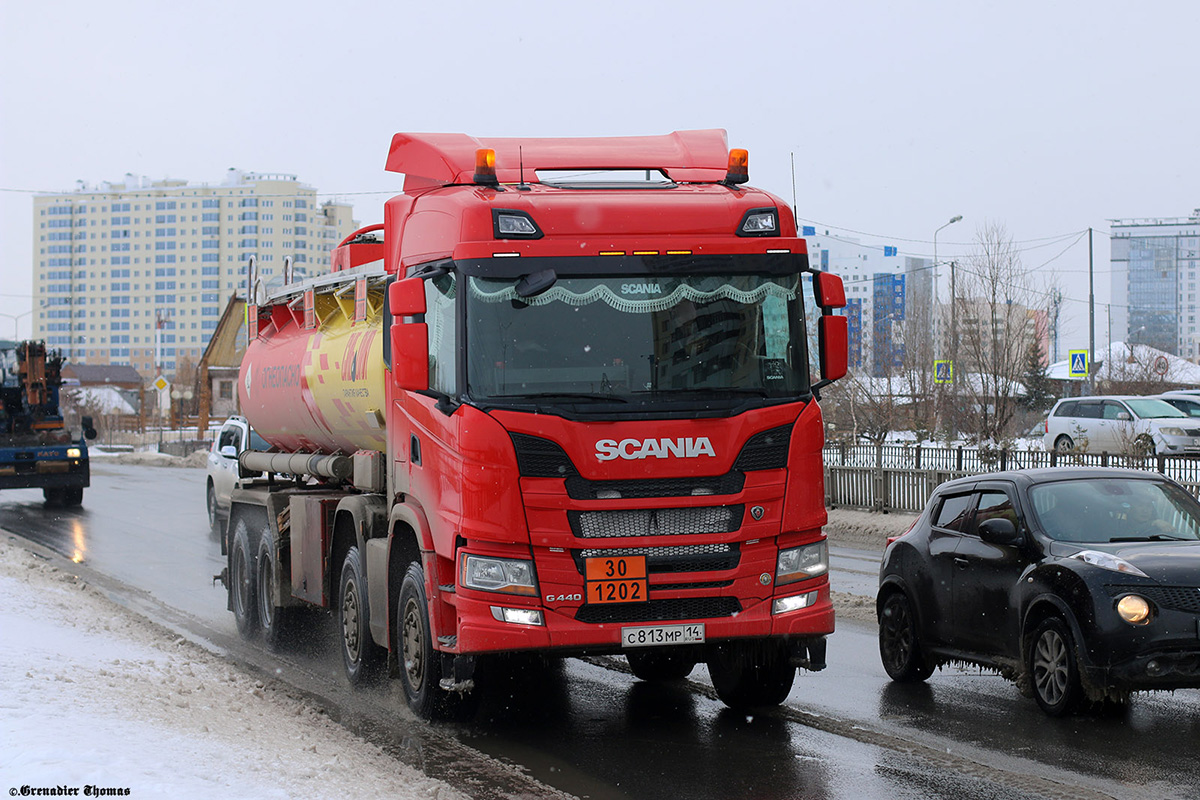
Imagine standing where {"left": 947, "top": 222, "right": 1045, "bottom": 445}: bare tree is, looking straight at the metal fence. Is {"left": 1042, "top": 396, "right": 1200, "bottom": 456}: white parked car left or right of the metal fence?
left

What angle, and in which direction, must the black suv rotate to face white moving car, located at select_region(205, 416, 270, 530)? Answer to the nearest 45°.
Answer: approximately 180°

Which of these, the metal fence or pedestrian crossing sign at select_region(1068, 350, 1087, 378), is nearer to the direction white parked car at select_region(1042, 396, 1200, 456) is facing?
the metal fence

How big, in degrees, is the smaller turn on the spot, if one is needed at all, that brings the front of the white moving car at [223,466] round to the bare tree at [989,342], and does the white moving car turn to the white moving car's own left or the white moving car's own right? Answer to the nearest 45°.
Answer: approximately 45° to the white moving car's own left

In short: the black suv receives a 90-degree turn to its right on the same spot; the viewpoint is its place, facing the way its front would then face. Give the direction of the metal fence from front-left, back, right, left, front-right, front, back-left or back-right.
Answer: back-right

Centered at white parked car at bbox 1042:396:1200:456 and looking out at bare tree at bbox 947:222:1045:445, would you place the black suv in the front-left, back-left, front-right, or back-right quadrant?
back-left

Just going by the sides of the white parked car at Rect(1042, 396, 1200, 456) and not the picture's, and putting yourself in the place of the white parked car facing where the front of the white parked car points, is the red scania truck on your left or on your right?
on your right

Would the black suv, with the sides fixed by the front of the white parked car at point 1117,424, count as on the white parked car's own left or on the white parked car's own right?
on the white parked car's own right

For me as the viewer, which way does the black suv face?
facing the viewer and to the right of the viewer

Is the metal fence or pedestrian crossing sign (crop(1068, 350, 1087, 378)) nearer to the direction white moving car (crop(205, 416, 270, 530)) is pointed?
the metal fence

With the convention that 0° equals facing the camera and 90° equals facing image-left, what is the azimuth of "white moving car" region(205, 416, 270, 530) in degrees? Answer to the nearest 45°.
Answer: approximately 315°
